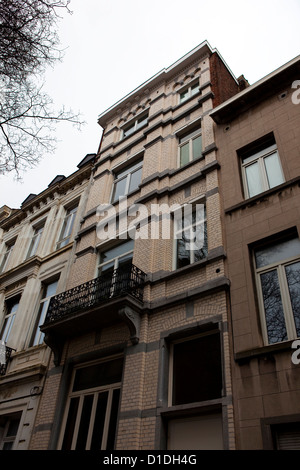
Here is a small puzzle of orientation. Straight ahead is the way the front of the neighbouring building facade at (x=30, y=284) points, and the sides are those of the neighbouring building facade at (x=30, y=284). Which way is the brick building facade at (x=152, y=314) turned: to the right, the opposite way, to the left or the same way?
the same way

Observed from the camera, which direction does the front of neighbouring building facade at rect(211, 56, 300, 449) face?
facing the viewer and to the left of the viewer

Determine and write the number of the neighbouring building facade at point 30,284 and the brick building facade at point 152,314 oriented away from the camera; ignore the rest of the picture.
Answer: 0

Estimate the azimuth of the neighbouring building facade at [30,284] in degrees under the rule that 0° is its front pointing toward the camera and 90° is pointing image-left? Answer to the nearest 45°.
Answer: approximately 45°

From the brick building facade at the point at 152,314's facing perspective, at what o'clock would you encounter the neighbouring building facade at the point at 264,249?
The neighbouring building facade is roughly at 9 o'clock from the brick building facade.

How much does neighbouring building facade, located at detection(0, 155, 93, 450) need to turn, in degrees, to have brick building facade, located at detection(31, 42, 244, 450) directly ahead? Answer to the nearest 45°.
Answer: approximately 90° to its left

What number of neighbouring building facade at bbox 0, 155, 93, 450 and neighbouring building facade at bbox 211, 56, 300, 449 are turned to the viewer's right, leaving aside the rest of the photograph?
0

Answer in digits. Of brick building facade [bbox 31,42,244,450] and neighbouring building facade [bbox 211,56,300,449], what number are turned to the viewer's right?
0

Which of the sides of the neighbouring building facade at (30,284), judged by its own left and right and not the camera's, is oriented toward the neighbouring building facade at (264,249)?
left

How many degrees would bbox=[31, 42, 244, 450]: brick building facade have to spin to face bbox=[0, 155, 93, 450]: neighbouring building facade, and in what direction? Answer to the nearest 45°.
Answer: approximately 90° to its right
